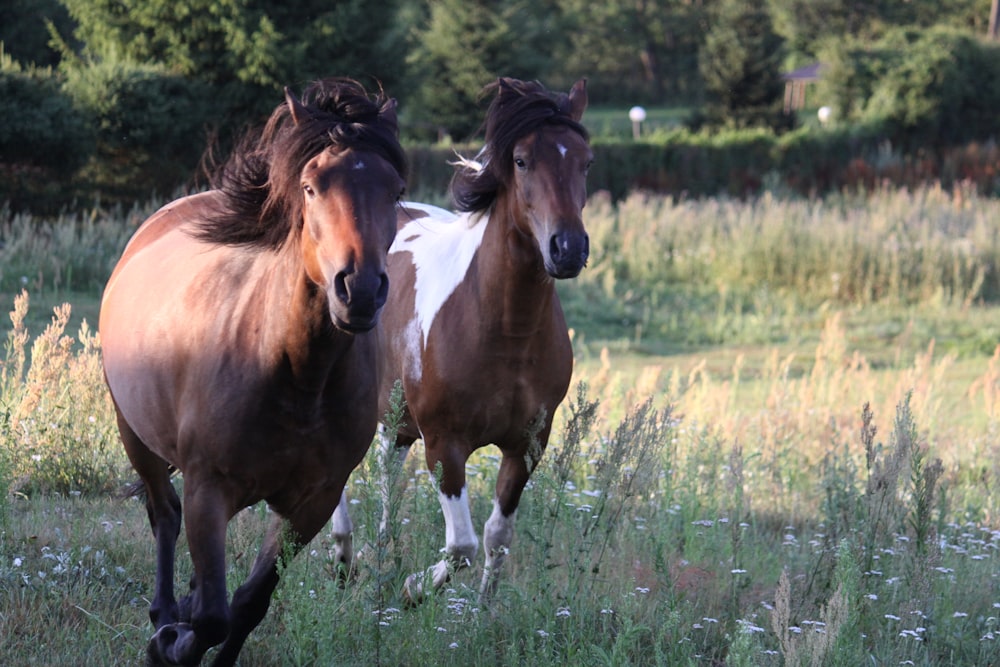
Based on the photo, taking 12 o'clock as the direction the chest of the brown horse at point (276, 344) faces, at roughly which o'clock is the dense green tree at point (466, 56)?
The dense green tree is roughly at 8 o'clock from the brown horse.

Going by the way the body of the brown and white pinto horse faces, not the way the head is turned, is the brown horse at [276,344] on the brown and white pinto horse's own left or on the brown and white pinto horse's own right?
on the brown and white pinto horse's own right

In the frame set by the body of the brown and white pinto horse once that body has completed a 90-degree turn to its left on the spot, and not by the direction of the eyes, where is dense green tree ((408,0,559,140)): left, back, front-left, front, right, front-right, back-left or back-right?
front-left

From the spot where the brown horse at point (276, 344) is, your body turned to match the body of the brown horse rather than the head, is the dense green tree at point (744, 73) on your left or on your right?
on your left

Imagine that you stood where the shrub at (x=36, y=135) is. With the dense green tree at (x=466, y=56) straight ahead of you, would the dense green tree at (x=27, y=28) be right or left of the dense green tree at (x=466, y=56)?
left

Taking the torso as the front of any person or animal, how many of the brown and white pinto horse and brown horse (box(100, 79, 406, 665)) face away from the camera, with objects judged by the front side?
0

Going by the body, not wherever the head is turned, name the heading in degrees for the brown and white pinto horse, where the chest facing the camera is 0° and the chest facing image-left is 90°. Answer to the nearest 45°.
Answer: approximately 315°

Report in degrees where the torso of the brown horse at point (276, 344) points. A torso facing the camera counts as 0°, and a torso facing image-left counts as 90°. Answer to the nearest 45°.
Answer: approximately 315°

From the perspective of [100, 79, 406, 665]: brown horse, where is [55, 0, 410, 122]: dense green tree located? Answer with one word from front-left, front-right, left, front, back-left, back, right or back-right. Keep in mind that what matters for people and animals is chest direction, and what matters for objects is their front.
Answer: back-left

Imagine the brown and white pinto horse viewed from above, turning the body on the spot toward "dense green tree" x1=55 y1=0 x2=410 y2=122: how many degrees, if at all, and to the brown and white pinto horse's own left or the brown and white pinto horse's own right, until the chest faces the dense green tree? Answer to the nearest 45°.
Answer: approximately 135° to the brown and white pinto horse's own left
